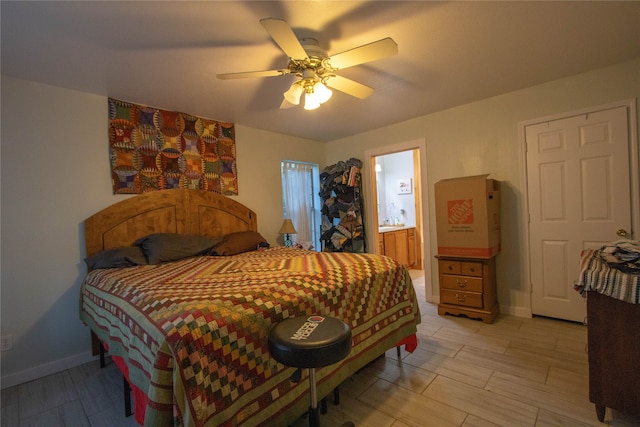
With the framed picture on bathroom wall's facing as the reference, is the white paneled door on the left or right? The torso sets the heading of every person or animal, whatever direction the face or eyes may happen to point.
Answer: on its left

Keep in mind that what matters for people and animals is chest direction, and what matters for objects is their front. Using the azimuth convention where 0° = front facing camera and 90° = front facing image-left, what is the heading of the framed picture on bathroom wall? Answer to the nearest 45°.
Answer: approximately 45°

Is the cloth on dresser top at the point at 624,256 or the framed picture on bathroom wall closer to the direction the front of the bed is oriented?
the cloth on dresser top

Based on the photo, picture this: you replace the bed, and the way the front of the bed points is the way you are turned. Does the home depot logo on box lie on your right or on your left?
on your left

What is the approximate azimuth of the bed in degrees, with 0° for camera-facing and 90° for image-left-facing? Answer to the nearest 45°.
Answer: approximately 315°

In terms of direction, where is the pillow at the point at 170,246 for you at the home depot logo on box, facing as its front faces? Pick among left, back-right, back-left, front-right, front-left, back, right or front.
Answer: front-right

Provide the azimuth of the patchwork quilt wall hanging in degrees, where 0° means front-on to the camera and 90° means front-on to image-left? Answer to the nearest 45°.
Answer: approximately 315°

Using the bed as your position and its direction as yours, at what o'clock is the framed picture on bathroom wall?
The framed picture on bathroom wall is roughly at 9 o'clock from the bed.

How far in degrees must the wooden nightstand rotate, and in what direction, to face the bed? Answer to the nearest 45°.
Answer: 0° — it already faces it
